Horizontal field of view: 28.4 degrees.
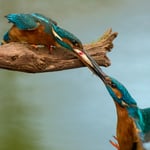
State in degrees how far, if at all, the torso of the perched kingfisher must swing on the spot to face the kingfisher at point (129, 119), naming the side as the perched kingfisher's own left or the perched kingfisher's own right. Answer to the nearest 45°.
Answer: approximately 45° to the perched kingfisher's own right

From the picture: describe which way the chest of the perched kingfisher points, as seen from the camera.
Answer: to the viewer's right
